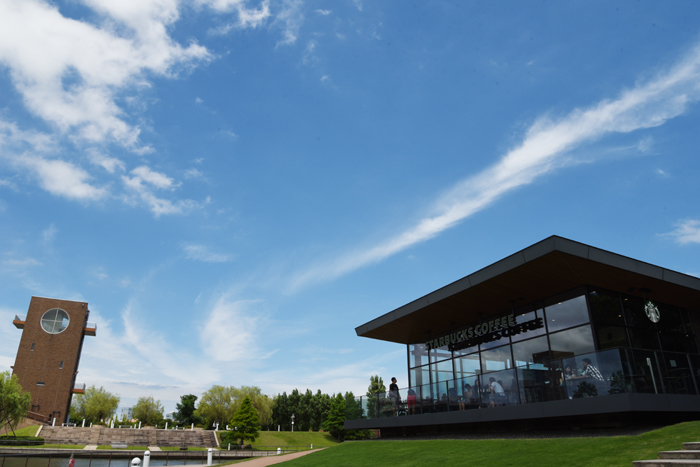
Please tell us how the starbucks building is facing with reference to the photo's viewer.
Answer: facing the viewer and to the left of the viewer

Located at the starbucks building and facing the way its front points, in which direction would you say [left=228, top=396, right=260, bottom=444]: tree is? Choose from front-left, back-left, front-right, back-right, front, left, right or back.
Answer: right

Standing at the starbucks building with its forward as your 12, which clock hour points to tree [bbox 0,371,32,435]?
The tree is roughly at 2 o'clock from the starbucks building.

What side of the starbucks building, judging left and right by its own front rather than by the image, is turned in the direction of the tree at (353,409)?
right
